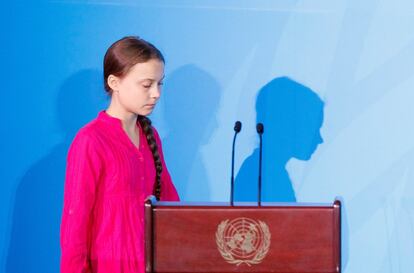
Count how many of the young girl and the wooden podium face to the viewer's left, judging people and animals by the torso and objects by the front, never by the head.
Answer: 0

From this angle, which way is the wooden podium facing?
toward the camera
